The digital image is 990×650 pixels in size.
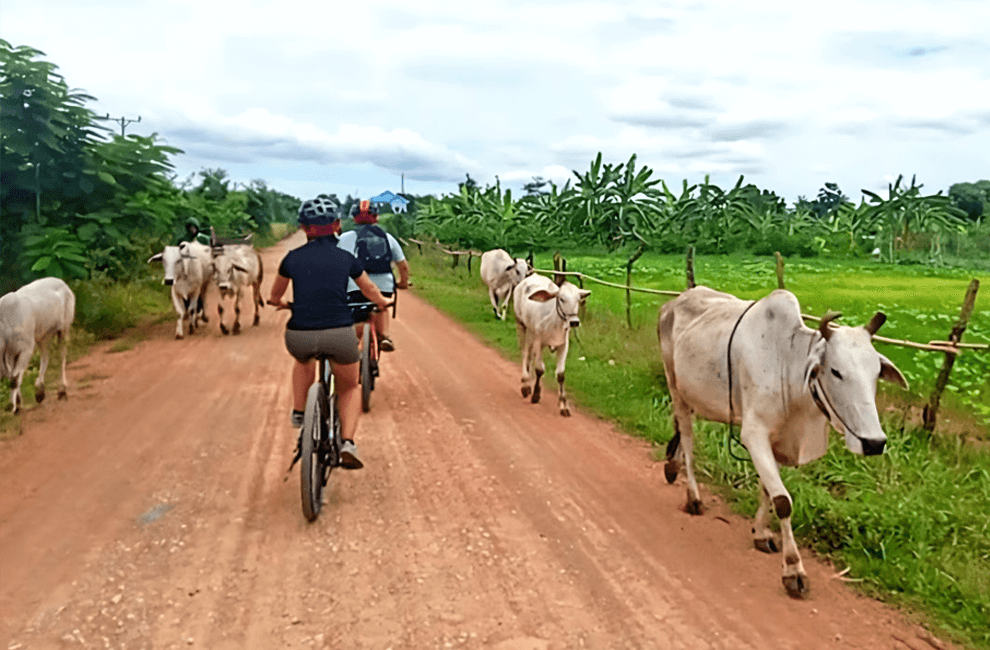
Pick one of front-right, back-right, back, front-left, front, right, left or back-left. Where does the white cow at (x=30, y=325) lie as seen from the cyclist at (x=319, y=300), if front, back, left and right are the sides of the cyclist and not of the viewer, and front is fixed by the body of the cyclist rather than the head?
front-left

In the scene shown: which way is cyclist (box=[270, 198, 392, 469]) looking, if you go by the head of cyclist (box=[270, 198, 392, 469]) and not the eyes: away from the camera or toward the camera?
away from the camera

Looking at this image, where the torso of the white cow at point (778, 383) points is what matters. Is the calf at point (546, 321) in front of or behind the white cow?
behind

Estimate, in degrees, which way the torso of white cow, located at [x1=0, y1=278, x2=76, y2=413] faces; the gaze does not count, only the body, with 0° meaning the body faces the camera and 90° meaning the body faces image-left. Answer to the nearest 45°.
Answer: approximately 45°

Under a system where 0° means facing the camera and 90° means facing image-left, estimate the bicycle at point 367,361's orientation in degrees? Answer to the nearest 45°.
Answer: approximately 180°

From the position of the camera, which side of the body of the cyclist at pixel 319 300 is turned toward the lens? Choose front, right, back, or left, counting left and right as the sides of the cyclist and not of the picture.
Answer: back

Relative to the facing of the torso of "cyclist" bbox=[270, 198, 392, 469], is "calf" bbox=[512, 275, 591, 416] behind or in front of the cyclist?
in front

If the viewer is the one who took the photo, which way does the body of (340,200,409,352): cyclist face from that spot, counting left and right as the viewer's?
facing away from the viewer

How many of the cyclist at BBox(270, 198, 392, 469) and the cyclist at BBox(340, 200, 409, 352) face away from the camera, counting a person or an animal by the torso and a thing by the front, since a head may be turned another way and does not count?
2

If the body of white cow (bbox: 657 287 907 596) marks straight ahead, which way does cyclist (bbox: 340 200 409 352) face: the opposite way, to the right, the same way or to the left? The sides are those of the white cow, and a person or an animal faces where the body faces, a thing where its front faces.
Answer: the opposite way

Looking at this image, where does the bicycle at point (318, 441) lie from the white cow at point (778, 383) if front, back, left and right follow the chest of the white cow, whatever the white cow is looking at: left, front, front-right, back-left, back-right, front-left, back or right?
back-right
